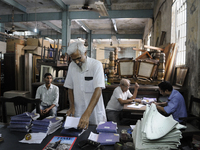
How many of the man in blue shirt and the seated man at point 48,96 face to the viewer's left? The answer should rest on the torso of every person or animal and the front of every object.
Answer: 1

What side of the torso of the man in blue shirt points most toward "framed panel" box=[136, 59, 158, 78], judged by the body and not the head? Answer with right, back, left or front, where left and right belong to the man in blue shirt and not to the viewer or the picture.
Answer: right

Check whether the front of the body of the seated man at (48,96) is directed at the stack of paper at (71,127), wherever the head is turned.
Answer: yes

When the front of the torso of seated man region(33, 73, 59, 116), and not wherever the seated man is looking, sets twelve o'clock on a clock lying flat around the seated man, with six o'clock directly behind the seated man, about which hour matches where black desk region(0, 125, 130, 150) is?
The black desk is roughly at 12 o'clock from the seated man.

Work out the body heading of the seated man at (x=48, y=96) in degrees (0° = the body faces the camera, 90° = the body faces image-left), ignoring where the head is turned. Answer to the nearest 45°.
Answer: approximately 0°

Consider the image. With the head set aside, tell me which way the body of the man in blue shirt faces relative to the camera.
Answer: to the viewer's left

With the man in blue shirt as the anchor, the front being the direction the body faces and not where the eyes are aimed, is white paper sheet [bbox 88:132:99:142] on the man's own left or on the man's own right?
on the man's own left
